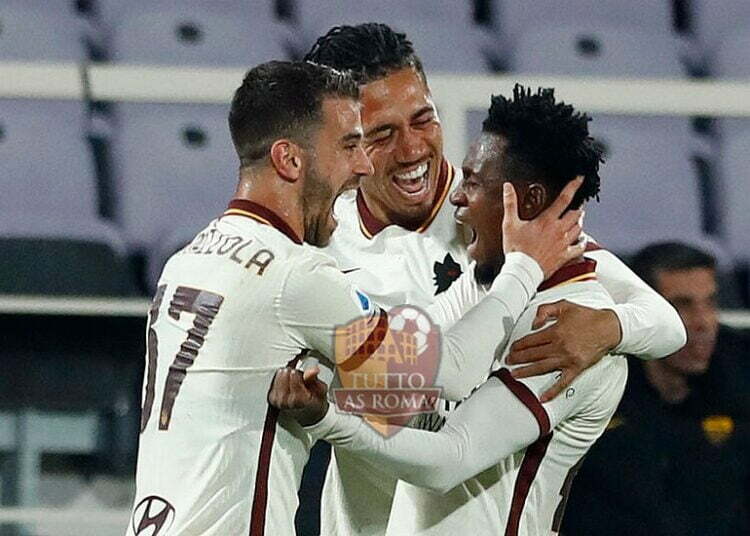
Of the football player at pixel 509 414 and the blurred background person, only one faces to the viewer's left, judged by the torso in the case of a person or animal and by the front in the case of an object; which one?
the football player

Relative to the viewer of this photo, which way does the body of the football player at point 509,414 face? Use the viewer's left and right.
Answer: facing to the left of the viewer

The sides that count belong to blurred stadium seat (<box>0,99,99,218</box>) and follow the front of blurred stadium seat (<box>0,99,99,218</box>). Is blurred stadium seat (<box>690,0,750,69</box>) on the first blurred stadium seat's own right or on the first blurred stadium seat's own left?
on the first blurred stadium seat's own left

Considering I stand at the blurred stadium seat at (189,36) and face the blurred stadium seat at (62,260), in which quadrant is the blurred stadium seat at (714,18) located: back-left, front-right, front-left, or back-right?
back-left

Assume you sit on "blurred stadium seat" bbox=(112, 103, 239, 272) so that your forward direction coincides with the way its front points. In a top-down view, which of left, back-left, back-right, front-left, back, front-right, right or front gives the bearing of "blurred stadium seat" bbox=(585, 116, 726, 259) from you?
left

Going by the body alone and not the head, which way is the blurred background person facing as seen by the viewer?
toward the camera

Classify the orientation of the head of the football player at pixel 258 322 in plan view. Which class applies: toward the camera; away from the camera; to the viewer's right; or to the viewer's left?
to the viewer's right

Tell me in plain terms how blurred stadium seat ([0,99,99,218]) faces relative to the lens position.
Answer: facing the viewer

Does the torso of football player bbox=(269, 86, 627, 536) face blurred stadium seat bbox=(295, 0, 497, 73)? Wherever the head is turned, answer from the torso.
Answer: no
